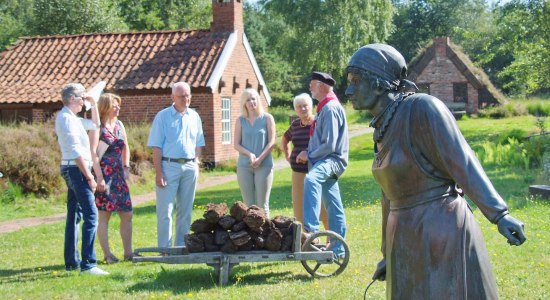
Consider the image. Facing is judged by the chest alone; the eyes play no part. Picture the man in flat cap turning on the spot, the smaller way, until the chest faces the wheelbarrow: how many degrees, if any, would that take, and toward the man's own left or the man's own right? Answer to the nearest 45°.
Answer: approximately 45° to the man's own left

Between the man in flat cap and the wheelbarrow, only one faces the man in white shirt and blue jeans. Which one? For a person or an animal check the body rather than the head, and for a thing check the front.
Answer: the man in flat cap

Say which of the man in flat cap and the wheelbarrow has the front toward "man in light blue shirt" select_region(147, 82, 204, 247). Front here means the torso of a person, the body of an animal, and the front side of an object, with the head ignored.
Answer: the man in flat cap

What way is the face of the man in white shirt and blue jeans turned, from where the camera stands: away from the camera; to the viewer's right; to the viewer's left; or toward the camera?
to the viewer's right

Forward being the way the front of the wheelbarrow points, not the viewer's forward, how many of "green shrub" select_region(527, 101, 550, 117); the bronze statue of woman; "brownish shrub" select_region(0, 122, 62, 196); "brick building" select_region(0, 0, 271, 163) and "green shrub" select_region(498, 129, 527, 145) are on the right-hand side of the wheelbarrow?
1

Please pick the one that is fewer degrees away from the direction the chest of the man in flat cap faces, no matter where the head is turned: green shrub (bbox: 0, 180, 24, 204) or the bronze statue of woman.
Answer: the green shrub

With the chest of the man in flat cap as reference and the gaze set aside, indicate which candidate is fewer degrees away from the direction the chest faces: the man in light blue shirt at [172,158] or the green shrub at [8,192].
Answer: the man in light blue shirt

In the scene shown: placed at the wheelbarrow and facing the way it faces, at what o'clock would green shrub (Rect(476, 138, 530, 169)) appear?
The green shrub is roughly at 10 o'clock from the wheelbarrow.

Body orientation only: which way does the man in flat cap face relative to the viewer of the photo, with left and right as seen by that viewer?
facing to the left of the viewer

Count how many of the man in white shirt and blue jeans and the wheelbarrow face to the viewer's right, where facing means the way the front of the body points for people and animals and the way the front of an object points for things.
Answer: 2

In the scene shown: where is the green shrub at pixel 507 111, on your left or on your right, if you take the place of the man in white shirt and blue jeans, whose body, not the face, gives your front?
on your left

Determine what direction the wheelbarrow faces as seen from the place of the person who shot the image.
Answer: facing to the right of the viewer

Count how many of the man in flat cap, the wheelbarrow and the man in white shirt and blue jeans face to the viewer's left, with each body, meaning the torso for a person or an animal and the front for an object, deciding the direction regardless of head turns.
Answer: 1

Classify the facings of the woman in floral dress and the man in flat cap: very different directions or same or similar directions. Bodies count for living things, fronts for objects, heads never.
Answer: very different directions

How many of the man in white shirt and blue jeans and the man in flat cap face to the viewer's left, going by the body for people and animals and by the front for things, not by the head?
1

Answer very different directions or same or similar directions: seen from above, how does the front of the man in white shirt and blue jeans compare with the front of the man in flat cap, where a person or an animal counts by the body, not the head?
very different directions

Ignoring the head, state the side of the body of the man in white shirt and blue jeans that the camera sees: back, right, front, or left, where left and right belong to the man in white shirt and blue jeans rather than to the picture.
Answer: right

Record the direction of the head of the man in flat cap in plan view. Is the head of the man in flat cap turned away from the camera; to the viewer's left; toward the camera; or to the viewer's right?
to the viewer's left
